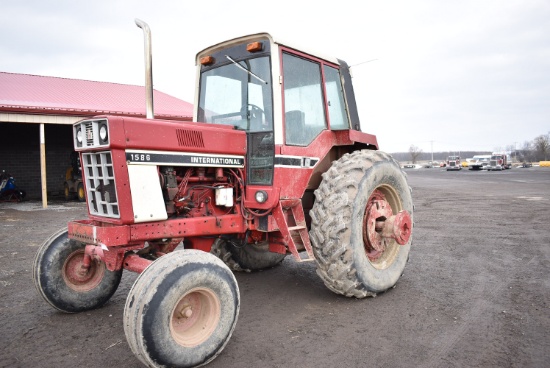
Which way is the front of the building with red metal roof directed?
toward the camera

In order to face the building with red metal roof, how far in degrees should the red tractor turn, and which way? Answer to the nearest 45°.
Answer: approximately 90° to its right

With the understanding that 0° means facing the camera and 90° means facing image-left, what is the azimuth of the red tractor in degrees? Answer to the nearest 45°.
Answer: approximately 45°

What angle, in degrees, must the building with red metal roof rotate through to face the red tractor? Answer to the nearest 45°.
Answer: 0° — it already faces it

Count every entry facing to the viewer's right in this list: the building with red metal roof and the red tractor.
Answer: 0
